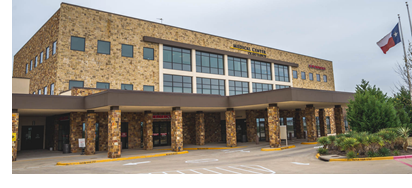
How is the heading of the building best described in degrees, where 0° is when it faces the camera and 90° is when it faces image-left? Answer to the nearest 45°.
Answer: approximately 315°

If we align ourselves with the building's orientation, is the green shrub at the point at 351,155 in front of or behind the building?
in front

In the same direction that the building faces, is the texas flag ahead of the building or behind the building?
ahead
